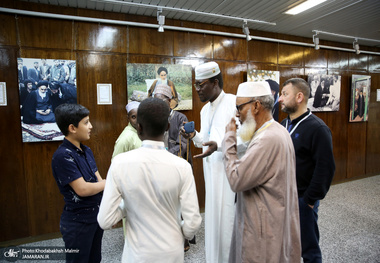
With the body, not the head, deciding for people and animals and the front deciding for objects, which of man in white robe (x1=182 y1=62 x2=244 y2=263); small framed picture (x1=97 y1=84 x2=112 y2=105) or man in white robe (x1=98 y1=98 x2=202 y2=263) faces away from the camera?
man in white robe (x1=98 y1=98 x2=202 y2=263)

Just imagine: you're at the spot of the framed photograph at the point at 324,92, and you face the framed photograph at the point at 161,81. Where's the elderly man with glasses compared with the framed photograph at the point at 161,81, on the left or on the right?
left

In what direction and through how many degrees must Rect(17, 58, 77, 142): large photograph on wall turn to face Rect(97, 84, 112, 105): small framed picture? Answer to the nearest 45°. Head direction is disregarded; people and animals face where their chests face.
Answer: approximately 90° to its left

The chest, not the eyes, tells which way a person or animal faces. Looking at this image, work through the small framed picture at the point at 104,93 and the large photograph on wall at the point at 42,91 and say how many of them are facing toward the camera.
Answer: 2

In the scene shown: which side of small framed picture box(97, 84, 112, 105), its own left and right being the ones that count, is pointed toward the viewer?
front

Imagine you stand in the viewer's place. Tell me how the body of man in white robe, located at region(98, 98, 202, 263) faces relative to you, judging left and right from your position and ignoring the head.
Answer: facing away from the viewer

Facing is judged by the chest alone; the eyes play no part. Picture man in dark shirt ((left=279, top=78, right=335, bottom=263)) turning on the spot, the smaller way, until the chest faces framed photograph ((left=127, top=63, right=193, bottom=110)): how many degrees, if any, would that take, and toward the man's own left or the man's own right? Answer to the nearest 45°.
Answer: approximately 45° to the man's own right

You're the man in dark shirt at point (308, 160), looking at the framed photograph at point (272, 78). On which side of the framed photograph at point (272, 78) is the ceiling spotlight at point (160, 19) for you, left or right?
left

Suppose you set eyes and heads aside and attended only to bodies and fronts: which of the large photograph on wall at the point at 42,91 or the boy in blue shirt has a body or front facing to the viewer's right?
the boy in blue shirt

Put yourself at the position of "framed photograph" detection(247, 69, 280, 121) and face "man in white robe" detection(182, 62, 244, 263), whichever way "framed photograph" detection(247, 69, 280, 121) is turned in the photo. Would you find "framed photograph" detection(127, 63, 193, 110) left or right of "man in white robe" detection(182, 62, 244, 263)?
right

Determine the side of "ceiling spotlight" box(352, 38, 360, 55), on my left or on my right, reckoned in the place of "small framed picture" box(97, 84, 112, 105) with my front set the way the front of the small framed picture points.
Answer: on my left

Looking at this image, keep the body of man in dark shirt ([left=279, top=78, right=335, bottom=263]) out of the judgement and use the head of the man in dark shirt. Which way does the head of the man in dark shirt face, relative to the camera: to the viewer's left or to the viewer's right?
to the viewer's left

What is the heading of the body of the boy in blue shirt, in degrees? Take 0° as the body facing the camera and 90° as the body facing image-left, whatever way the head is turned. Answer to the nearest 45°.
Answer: approximately 270°

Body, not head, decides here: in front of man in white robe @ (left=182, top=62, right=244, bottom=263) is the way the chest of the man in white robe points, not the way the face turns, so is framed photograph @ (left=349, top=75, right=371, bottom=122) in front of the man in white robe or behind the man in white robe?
behind

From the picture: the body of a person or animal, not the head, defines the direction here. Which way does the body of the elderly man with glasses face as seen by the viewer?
to the viewer's left

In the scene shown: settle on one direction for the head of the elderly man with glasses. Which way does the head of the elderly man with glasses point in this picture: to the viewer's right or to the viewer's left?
to the viewer's left
